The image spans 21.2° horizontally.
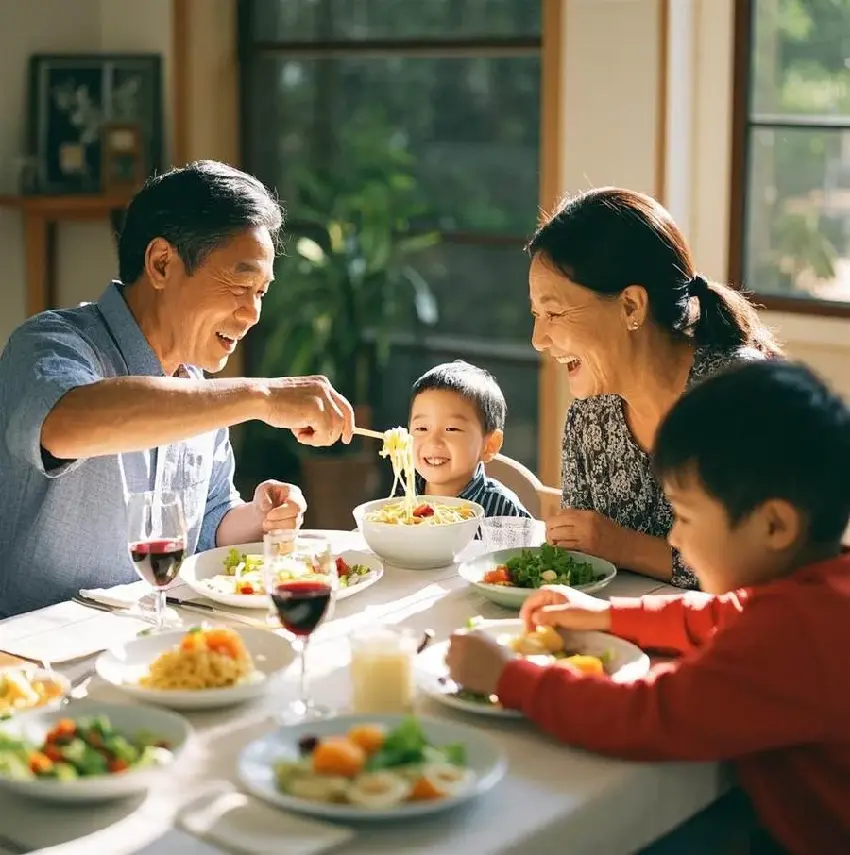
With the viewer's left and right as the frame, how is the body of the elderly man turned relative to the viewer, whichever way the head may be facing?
facing the viewer and to the right of the viewer

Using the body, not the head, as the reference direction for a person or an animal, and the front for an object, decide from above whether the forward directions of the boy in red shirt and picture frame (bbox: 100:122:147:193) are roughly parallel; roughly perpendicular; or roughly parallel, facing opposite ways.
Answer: roughly perpendicular

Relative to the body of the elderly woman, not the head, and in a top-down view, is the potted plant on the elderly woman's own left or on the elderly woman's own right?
on the elderly woman's own right

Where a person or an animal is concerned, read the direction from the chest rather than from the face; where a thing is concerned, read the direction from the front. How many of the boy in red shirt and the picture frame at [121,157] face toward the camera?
1

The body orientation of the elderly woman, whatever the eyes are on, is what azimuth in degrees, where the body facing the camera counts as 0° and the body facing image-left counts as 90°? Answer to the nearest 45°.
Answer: approximately 45°

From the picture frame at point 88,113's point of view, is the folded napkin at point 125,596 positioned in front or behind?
in front

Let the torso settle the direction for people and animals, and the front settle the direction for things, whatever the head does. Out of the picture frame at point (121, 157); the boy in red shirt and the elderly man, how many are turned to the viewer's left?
1

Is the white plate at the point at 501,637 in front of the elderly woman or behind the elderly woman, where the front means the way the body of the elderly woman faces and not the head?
in front

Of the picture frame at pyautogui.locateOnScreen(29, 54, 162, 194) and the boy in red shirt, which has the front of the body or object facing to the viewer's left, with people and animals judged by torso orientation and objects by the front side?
the boy in red shirt

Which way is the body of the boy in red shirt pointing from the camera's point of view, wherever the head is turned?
to the viewer's left

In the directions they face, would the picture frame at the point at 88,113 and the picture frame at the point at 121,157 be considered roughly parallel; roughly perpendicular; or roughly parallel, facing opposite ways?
roughly parallel

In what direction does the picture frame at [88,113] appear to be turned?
toward the camera

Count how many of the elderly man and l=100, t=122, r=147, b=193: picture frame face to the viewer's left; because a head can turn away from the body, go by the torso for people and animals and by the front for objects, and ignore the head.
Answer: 0
